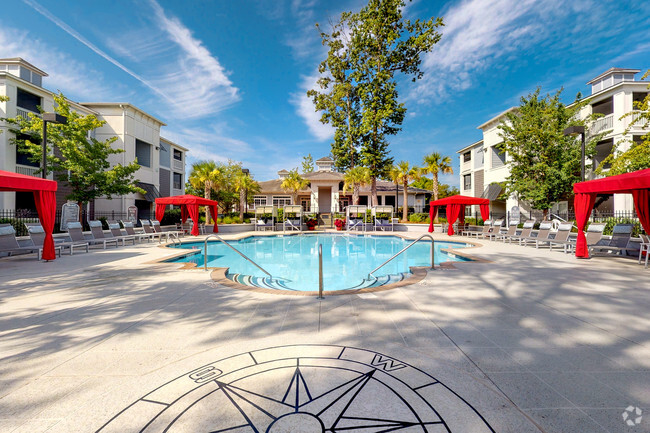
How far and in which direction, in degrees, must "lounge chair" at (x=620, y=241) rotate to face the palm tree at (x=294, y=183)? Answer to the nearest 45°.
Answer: approximately 45° to its right

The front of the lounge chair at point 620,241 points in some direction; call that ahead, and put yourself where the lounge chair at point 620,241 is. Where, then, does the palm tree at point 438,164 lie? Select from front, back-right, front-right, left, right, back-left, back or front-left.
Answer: right

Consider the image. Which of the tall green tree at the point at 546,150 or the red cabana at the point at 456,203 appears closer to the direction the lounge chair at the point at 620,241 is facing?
the red cabana

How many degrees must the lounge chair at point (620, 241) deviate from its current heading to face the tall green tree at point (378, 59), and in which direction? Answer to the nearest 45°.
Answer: approximately 90° to its right

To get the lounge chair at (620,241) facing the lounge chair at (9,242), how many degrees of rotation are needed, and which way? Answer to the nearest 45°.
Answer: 0° — it already faces it

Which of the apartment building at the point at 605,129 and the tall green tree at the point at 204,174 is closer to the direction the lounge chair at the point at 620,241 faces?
the tall green tree

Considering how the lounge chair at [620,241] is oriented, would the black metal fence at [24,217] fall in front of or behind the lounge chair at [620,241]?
in front

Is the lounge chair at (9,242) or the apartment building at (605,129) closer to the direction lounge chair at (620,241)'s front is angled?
the lounge chair

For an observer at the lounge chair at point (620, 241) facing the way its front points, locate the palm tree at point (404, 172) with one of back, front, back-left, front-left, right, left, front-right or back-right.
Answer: right

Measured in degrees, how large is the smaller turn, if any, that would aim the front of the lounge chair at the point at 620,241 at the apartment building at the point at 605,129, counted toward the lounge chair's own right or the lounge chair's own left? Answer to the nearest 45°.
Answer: approximately 135° to the lounge chair's own right

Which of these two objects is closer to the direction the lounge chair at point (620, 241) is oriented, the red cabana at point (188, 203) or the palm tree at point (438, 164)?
the red cabana

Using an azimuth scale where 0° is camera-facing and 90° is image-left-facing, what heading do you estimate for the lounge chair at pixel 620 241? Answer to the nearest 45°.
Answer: approximately 45°

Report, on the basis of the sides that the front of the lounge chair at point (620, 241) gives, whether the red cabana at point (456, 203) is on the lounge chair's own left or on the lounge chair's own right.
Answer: on the lounge chair's own right

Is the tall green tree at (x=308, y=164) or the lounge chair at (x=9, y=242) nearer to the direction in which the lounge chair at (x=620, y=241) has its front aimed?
the lounge chair
